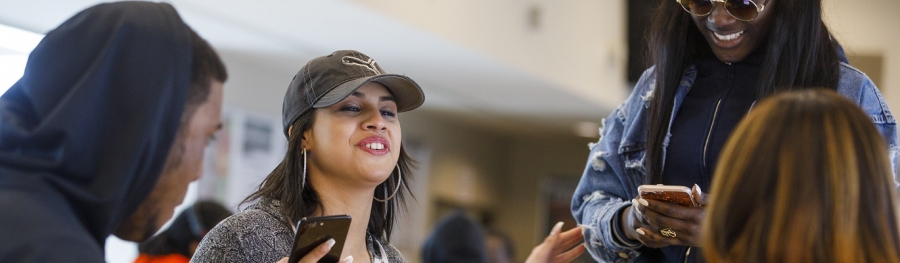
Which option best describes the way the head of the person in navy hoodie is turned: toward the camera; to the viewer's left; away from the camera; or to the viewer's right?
to the viewer's right

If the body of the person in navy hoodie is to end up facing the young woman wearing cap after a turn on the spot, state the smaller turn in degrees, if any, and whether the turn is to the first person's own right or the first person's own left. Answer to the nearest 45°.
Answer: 0° — they already face them

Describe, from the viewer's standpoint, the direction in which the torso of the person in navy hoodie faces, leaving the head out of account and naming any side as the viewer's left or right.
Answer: facing away from the viewer and to the right of the viewer

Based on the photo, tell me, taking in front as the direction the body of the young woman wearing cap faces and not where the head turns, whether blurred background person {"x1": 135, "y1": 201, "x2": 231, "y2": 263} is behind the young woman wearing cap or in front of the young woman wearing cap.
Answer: behind

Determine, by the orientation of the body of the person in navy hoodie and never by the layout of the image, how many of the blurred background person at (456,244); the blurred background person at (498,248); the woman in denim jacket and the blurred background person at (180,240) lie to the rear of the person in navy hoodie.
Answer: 0

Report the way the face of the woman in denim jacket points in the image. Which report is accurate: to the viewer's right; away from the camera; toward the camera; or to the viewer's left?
toward the camera

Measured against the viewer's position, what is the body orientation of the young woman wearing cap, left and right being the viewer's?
facing the viewer and to the right of the viewer

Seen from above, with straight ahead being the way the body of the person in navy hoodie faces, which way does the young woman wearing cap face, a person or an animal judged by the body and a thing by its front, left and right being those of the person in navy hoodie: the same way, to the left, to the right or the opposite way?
to the right

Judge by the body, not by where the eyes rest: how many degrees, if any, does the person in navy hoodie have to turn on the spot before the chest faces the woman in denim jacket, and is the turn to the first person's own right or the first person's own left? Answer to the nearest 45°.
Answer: approximately 45° to the first person's own right

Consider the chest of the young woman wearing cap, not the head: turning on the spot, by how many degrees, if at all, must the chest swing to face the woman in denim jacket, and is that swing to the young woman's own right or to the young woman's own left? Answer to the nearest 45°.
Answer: approximately 45° to the young woman's own left

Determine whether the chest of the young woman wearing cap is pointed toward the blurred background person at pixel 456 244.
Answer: no

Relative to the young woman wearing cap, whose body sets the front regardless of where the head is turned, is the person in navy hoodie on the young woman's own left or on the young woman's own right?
on the young woman's own right

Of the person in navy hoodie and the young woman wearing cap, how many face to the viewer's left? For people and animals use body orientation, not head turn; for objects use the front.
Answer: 0

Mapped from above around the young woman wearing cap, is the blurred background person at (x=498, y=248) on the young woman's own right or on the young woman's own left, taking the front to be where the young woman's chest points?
on the young woman's own left
